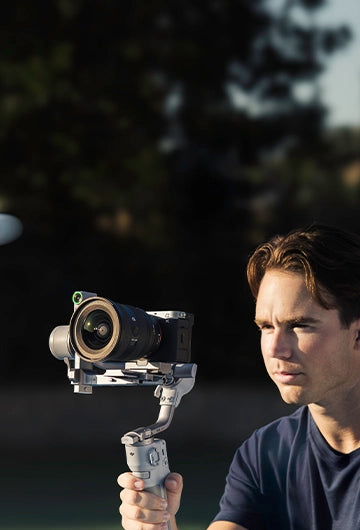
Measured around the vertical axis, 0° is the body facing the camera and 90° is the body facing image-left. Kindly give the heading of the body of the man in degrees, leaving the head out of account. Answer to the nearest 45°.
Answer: approximately 45°
